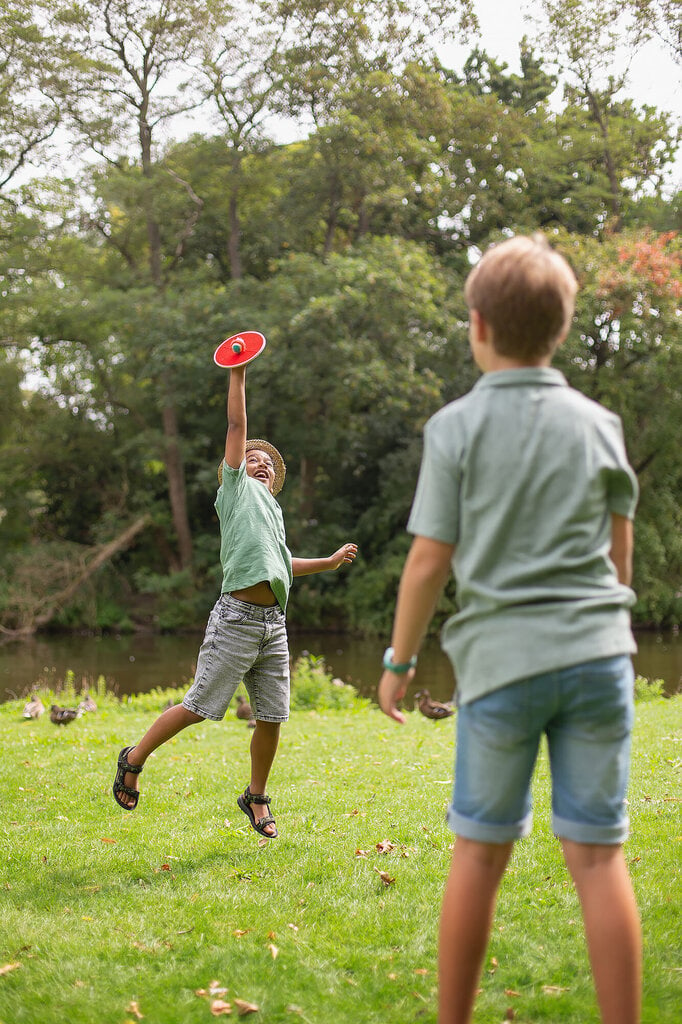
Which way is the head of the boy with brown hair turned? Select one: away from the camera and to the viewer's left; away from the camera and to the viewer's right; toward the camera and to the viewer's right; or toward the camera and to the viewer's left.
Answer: away from the camera and to the viewer's left

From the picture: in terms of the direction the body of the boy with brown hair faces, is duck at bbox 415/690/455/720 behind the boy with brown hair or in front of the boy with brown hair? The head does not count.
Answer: in front

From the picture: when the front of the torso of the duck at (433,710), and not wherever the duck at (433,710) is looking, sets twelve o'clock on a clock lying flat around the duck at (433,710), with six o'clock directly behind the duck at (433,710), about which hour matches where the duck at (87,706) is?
the duck at (87,706) is roughly at 12 o'clock from the duck at (433,710).

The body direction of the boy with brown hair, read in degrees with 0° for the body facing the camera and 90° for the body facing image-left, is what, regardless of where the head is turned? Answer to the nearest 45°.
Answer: approximately 180°

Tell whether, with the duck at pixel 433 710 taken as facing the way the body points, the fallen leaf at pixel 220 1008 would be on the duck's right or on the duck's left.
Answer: on the duck's left

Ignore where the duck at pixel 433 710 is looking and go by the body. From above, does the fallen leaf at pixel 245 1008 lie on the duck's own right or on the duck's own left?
on the duck's own left

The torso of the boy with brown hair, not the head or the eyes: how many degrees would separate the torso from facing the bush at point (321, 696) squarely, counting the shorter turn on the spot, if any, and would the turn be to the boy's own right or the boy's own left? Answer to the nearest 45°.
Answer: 0° — they already face it

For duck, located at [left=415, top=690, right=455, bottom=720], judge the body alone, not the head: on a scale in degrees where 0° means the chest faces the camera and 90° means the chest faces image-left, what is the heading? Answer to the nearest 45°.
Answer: approximately 90°

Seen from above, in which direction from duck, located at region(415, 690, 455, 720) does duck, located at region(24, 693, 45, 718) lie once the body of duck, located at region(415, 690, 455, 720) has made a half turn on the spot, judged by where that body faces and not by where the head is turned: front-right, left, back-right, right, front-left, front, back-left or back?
back

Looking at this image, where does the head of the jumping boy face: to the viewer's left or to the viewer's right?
to the viewer's right

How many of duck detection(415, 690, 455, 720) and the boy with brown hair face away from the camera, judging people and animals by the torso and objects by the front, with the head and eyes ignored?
1

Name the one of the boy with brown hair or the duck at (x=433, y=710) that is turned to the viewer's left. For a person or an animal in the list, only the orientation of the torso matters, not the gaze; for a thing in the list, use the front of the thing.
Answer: the duck

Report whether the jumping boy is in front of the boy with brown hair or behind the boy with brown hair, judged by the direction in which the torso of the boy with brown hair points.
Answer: in front

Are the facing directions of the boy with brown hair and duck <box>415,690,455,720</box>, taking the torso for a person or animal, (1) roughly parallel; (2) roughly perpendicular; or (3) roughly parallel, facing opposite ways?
roughly perpendicular
